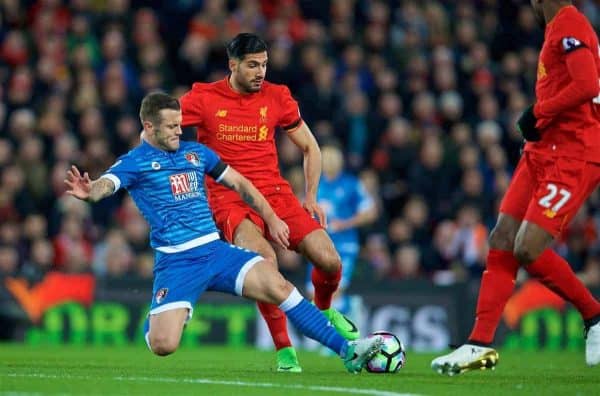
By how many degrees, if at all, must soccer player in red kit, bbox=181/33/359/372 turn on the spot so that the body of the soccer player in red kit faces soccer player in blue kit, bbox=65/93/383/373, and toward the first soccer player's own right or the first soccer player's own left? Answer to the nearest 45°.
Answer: approximately 90° to the first soccer player's own right

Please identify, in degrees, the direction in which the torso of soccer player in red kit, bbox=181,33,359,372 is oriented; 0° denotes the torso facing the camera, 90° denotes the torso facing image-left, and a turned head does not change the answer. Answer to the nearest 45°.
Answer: approximately 315°

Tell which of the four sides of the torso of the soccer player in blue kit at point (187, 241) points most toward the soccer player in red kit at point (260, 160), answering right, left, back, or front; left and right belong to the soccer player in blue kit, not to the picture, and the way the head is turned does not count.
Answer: left

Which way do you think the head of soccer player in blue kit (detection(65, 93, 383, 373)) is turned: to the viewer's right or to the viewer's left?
to the viewer's right

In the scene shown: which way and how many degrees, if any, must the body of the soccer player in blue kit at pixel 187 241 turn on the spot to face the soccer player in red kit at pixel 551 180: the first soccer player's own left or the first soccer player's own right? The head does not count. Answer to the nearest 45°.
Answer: approximately 45° to the first soccer player's own left

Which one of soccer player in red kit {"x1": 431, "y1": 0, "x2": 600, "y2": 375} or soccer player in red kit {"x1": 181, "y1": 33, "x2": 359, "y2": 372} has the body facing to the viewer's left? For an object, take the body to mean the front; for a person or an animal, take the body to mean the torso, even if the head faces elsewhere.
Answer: soccer player in red kit {"x1": 431, "y1": 0, "x2": 600, "y2": 375}
